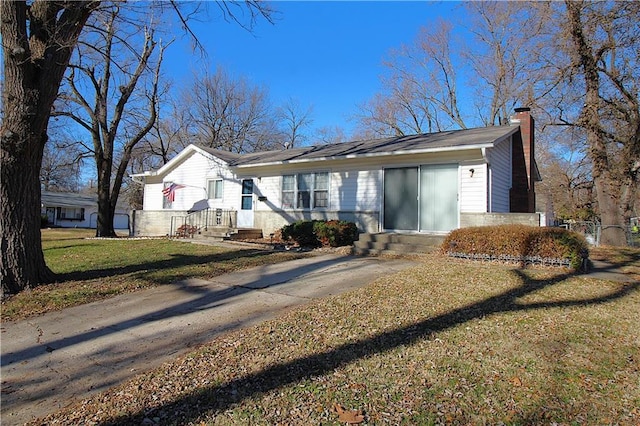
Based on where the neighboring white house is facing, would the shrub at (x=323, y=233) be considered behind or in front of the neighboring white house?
in front

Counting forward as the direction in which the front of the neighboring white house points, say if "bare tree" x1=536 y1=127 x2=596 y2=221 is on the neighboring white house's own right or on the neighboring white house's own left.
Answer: on the neighboring white house's own left

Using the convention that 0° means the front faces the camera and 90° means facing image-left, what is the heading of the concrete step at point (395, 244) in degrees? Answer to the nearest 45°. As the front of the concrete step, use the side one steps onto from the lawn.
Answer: approximately 0°

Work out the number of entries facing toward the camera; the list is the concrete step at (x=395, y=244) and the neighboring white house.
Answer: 2

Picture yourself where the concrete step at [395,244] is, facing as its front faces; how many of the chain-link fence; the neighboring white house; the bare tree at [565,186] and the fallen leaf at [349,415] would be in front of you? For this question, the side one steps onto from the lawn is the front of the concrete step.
1

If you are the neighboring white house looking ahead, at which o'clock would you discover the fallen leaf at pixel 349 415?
The fallen leaf is roughly at 12 o'clock from the neighboring white house.

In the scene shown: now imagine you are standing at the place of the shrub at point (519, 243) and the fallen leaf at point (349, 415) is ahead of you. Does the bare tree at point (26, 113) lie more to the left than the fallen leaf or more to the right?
right

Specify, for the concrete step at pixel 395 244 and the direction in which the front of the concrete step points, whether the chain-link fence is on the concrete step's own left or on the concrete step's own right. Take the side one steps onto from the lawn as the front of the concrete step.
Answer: on the concrete step's own left

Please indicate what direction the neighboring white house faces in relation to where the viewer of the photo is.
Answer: facing the viewer

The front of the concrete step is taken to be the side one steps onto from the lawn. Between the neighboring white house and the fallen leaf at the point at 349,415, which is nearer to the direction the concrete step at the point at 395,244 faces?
the fallen leaf

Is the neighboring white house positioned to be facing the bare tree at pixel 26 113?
yes

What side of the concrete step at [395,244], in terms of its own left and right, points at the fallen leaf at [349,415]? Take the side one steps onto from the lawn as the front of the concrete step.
front

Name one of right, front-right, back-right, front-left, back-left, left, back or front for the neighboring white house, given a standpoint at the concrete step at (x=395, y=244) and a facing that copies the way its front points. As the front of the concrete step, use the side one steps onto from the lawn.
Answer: back-right
